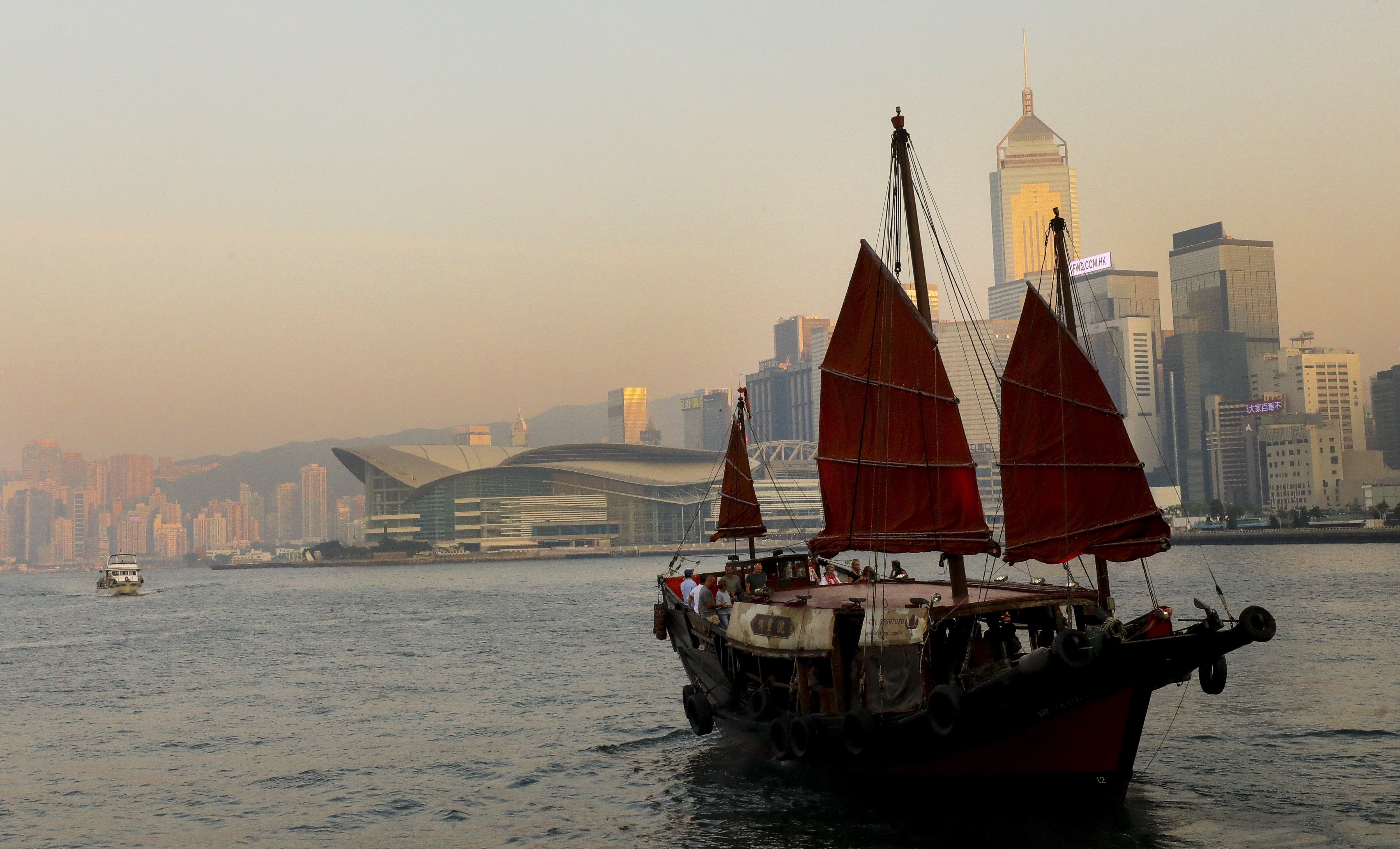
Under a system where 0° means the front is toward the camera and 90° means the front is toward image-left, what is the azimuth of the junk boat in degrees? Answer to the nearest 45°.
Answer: approximately 315°

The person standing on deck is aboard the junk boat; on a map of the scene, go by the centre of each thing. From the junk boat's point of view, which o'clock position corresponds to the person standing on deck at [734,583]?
The person standing on deck is roughly at 6 o'clock from the junk boat.
